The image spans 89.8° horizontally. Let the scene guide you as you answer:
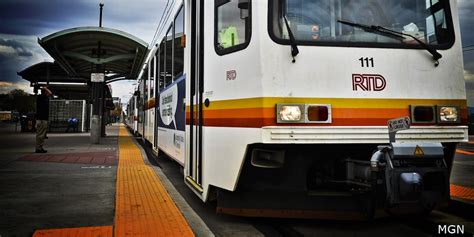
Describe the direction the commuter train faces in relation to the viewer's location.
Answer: facing the viewer and to the right of the viewer

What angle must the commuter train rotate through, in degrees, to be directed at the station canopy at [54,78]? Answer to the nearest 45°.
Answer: approximately 180°

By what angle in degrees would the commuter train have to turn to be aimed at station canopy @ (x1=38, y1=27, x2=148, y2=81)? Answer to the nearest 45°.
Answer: approximately 180°

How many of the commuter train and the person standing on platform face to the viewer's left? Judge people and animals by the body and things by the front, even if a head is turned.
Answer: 0

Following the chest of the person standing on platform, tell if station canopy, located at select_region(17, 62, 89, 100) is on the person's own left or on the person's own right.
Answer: on the person's own left
